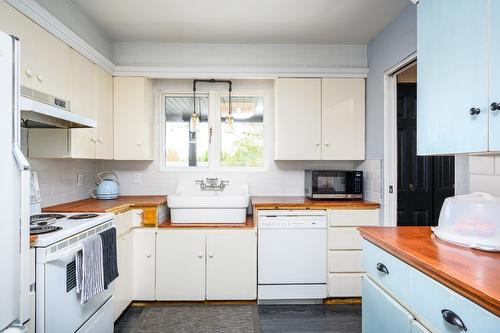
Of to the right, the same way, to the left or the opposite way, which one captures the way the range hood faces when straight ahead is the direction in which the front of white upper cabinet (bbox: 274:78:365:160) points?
to the left

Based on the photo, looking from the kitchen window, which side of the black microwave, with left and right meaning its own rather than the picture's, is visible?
right

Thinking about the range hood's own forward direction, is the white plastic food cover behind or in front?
in front

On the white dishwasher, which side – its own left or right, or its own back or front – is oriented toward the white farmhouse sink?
right

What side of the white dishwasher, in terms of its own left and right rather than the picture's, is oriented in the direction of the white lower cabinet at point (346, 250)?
left

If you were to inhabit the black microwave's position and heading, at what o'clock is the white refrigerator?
The white refrigerator is roughly at 1 o'clock from the black microwave.

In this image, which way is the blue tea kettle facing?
to the viewer's left

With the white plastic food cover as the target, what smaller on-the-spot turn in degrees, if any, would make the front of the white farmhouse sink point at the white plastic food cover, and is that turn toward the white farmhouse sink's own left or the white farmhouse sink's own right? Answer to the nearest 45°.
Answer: approximately 45° to the white farmhouse sink's own left

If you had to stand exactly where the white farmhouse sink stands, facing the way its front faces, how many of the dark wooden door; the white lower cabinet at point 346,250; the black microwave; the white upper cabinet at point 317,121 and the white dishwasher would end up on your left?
5

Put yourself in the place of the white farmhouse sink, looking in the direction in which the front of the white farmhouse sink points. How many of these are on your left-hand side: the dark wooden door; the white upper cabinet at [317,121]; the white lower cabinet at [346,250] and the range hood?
3

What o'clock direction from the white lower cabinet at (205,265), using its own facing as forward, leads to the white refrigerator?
The white refrigerator is roughly at 1 o'clock from the white lower cabinet.
